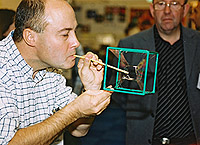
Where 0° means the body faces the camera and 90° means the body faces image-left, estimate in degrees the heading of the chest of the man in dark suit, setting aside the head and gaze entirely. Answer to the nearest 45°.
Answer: approximately 0°
